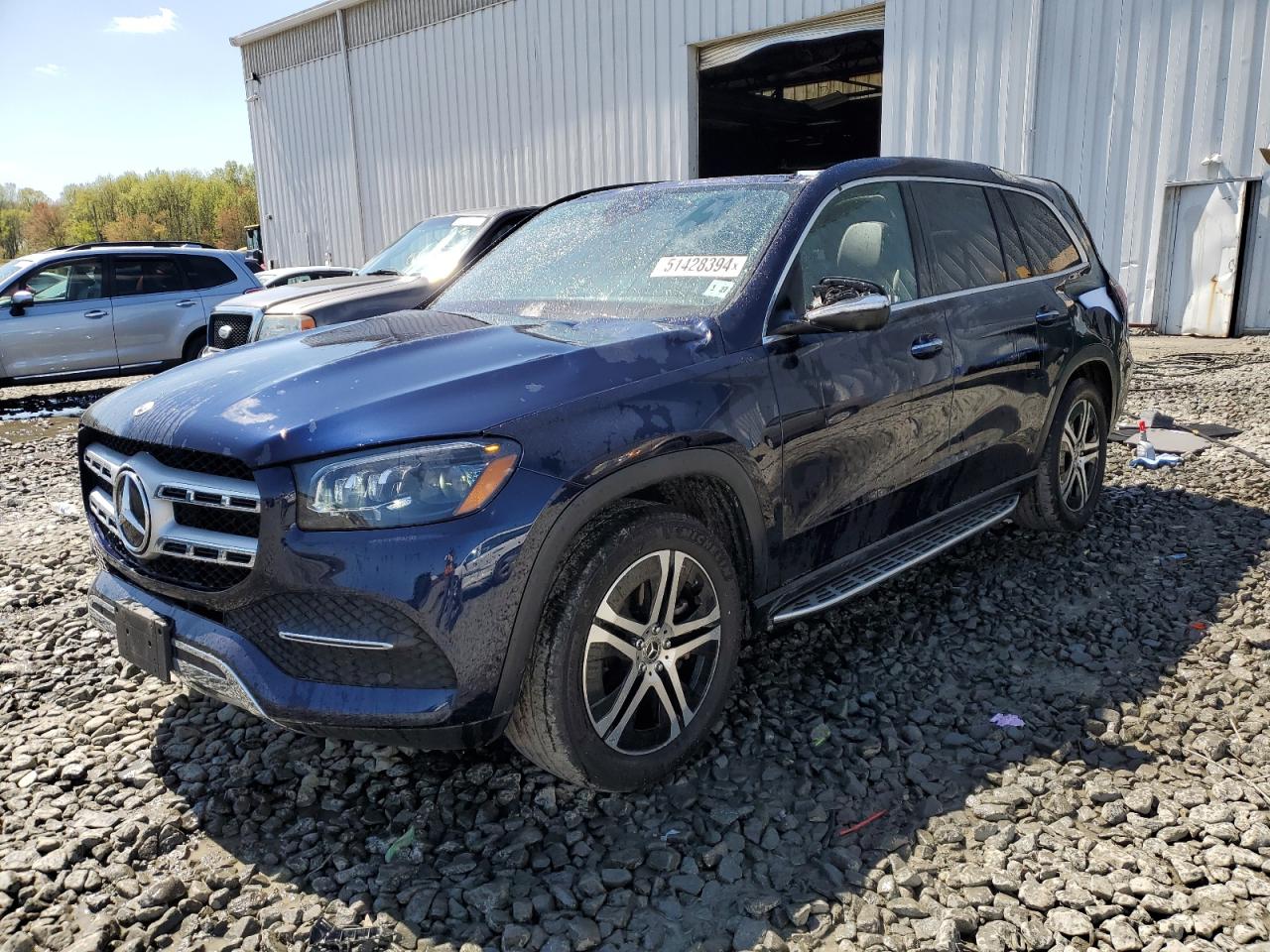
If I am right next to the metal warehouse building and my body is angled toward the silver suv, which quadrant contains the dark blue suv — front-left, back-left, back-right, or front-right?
front-left

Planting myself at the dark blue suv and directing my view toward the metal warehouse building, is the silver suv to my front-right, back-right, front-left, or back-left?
front-left

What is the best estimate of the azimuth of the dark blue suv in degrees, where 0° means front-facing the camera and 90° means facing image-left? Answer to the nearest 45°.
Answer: approximately 45°

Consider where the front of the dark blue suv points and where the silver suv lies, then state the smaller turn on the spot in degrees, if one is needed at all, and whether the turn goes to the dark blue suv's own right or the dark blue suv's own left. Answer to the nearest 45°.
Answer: approximately 90° to the dark blue suv's own right

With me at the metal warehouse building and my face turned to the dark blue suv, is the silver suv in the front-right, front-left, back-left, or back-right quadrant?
front-right

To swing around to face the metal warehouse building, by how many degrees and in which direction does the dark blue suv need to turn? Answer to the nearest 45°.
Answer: approximately 135° to its right
